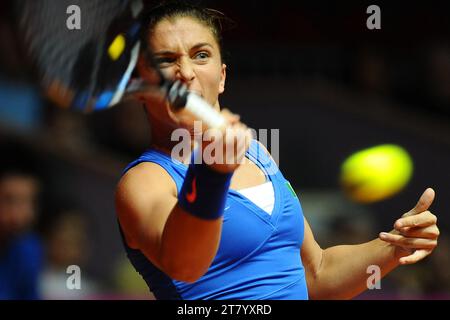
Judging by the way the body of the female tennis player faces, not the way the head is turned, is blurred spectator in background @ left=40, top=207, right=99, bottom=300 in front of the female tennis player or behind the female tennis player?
behind

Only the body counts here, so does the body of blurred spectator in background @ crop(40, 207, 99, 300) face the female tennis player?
yes

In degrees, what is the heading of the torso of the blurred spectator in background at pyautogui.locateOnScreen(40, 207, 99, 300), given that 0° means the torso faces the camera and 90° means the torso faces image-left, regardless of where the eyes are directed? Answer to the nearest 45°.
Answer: approximately 0°

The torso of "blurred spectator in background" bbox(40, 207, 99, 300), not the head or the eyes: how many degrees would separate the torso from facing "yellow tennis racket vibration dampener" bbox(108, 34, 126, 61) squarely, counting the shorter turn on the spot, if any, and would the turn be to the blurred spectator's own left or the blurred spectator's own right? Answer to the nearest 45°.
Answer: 0° — they already face it

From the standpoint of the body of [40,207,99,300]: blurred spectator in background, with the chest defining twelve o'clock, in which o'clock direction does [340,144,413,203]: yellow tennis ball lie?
The yellow tennis ball is roughly at 11 o'clock from the blurred spectator in background.

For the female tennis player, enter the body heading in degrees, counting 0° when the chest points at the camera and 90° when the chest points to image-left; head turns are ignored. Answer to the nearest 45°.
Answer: approximately 315°
